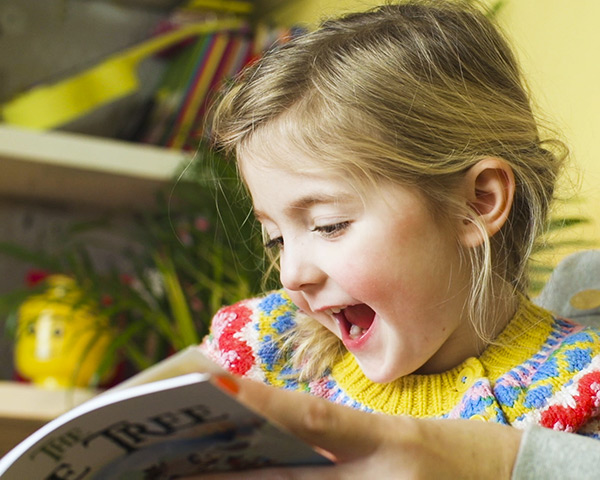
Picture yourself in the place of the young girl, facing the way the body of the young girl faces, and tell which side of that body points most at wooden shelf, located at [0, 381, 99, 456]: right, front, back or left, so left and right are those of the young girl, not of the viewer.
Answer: right

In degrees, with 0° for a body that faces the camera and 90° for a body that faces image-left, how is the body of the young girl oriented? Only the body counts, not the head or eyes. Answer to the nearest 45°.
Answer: approximately 45°

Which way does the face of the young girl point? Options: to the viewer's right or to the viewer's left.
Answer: to the viewer's left

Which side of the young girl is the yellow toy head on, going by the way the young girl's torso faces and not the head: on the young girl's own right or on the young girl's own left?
on the young girl's own right

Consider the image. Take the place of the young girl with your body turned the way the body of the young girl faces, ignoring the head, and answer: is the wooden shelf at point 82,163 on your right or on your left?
on your right
